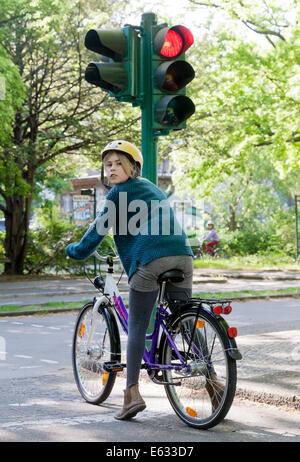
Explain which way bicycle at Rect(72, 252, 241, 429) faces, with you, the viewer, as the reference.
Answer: facing away from the viewer and to the left of the viewer

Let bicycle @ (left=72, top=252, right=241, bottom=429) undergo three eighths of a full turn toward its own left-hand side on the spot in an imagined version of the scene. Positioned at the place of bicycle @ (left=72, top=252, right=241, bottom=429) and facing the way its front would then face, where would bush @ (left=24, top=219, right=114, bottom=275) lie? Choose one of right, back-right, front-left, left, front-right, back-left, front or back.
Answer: back

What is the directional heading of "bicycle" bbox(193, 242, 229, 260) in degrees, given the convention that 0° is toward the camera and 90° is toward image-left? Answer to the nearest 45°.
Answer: approximately 90°

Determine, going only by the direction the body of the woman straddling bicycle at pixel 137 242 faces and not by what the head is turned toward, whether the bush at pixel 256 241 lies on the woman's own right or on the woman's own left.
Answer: on the woman's own right

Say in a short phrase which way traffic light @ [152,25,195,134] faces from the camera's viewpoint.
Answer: facing the viewer and to the right of the viewer

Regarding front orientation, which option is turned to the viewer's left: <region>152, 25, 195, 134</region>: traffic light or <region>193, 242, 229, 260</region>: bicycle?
the bicycle

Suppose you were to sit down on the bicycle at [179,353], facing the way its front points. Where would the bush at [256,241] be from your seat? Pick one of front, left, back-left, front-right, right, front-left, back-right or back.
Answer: front-right

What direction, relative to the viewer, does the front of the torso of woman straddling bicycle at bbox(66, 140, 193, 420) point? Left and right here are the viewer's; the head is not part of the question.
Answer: facing away from the viewer and to the left of the viewer

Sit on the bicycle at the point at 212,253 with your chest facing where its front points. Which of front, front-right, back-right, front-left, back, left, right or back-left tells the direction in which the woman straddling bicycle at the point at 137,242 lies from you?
left

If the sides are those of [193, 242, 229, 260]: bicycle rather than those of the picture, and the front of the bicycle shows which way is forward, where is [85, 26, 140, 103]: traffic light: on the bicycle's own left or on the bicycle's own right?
on the bicycle's own left
